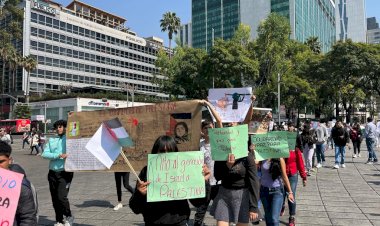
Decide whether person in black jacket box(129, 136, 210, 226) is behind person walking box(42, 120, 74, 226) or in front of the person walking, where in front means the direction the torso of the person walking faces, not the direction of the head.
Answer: in front

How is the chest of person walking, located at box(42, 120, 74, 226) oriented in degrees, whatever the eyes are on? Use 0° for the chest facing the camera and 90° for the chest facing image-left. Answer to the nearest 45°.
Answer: approximately 315°
